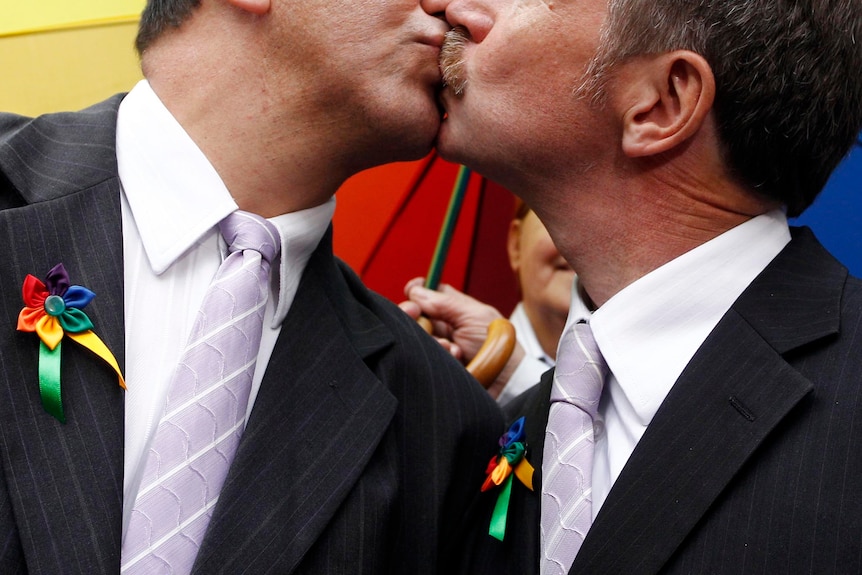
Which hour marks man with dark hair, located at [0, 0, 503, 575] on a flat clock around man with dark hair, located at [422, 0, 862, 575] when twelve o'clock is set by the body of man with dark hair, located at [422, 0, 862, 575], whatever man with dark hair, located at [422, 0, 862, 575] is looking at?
man with dark hair, located at [0, 0, 503, 575] is roughly at 1 o'clock from man with dark hair, located at [422, 0, 862, 575].

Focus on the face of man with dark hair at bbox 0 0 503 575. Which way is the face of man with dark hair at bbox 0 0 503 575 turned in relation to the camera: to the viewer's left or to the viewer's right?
to the viewer's right

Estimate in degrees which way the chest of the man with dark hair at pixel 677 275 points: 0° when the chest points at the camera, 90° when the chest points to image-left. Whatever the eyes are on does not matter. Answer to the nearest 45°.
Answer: approximately 45°
